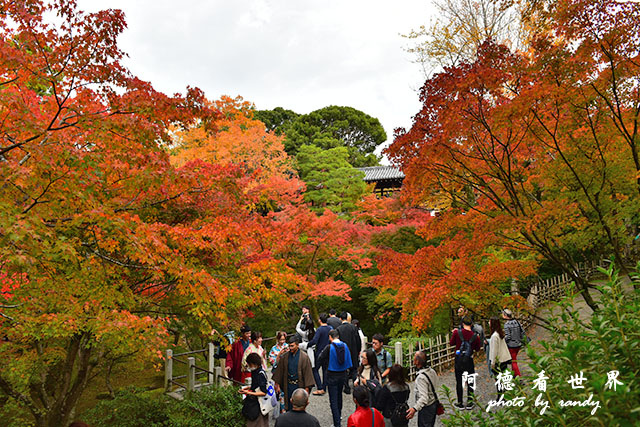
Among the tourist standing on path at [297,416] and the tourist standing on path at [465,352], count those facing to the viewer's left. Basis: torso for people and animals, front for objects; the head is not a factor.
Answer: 0

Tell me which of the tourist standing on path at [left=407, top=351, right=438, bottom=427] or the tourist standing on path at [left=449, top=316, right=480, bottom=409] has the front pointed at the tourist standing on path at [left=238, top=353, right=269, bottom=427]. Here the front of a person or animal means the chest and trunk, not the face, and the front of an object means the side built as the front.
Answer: the tourist standing on path at [left=407, top=351, right=438, bottom=427]

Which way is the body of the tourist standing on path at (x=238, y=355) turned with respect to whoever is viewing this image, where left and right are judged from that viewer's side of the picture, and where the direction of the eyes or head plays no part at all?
facing the viewer and to the right of the viewer

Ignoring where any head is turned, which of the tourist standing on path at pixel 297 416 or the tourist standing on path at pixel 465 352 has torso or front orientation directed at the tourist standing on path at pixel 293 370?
the tourist standing on path at pixel 297 416

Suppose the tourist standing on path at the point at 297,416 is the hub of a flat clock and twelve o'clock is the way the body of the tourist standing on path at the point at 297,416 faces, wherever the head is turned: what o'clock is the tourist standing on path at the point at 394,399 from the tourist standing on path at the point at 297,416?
the tourist standing on path at the point at 394,399 is roughly at 2 o'clock from the tourist standing on path at the point at 297,416.

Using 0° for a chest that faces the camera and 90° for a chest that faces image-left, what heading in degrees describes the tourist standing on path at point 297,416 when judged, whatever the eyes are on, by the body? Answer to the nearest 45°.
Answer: approximately 180°

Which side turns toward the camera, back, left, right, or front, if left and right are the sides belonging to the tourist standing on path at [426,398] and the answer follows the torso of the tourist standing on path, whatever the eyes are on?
left

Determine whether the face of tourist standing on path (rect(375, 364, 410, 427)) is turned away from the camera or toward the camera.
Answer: away from the camera

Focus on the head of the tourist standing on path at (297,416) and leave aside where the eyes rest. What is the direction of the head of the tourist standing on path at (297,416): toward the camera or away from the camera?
away from the camera
